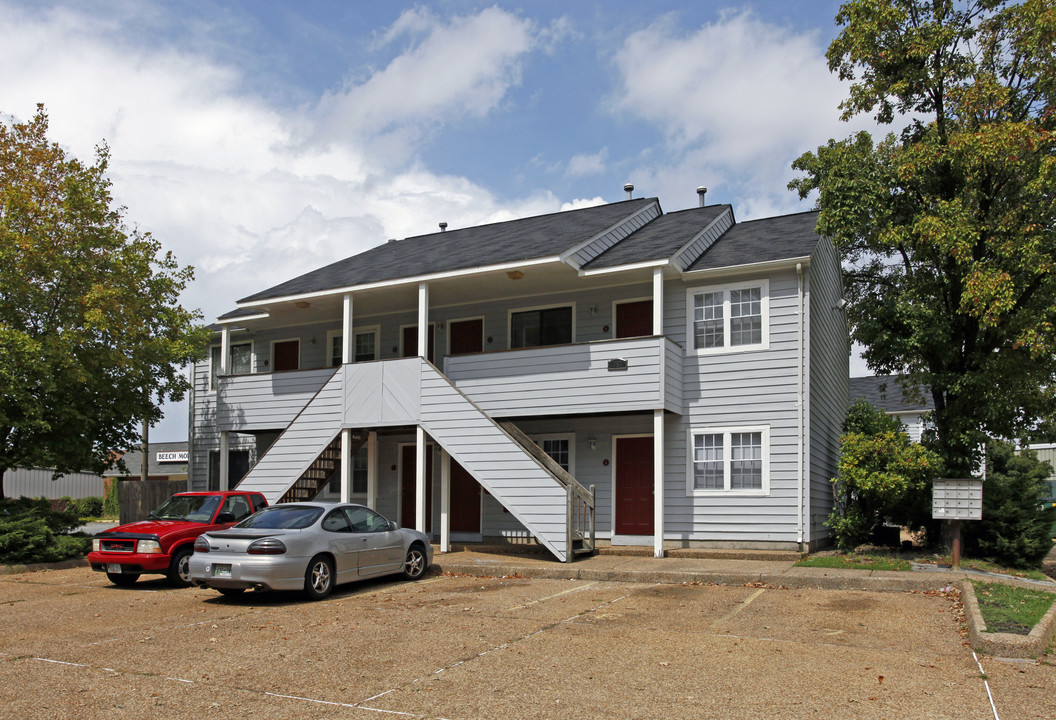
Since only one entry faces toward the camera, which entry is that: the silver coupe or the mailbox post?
the mailbox post

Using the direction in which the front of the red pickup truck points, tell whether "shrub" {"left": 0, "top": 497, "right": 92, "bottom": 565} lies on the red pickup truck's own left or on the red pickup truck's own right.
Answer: on the red pickup truck's own right

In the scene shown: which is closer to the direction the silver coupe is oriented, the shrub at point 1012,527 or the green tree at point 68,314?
the shrub

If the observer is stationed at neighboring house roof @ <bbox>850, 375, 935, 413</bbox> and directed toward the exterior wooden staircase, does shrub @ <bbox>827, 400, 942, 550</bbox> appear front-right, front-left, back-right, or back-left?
front-left

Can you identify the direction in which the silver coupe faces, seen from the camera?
facing away from the viewer and to the right of the viewer

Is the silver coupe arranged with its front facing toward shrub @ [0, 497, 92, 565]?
no

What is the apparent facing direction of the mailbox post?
toward the camera

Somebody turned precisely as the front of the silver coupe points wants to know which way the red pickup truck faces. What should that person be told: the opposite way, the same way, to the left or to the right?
the opposite way

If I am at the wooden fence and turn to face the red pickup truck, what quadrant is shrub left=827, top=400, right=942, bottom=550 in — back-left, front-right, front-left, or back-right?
front-left

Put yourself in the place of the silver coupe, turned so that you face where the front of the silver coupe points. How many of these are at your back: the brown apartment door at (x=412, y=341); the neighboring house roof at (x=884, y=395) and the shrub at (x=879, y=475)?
0

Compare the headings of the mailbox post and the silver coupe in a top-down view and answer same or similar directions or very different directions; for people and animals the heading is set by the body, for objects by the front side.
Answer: very different directions

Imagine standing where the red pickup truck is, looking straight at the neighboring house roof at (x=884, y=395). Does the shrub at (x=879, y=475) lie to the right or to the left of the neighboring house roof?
right

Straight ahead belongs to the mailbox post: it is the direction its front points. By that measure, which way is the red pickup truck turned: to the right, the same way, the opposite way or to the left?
the same way

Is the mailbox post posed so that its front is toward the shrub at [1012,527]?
no

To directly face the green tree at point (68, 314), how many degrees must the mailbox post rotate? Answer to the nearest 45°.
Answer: approximately 90° to its right

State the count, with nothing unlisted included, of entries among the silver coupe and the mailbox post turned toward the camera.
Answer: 1

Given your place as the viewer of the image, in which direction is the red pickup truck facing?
facing the viewer and to the left of the viewer
